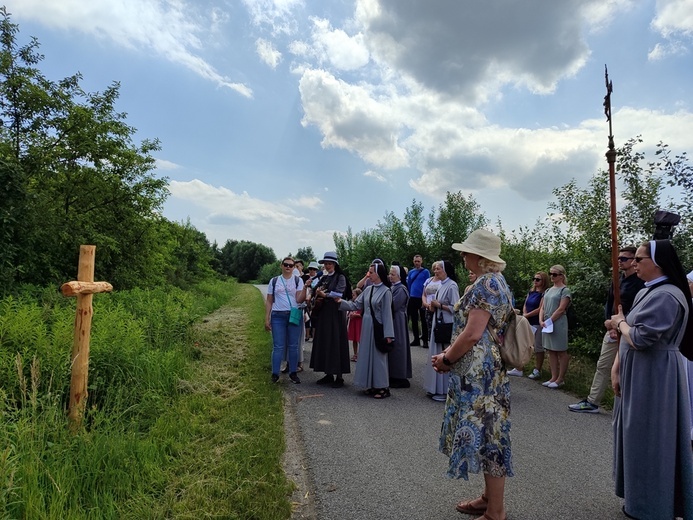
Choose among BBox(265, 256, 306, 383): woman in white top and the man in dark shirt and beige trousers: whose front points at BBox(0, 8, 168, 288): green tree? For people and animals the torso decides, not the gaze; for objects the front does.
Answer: the man in dark shirt and beige trousers

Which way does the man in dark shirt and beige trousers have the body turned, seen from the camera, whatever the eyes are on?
to the viewer's left

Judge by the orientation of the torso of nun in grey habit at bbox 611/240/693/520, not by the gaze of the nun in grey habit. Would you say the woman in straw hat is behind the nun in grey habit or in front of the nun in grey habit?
in front

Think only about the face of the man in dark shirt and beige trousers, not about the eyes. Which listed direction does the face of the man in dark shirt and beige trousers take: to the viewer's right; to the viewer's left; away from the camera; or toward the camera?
to the viewer's left

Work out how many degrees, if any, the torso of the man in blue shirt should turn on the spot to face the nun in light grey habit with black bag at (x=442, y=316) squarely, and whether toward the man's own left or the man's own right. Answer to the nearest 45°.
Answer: approximately 45° to the man's own left

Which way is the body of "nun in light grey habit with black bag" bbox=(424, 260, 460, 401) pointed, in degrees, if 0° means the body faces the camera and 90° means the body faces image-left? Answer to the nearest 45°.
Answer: approximately 45°

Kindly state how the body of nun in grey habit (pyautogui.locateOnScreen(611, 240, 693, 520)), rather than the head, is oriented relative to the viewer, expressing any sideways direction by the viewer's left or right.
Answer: facing to the left of the viewer

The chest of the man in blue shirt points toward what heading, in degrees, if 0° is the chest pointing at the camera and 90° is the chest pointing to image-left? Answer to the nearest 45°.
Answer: approximately 45°

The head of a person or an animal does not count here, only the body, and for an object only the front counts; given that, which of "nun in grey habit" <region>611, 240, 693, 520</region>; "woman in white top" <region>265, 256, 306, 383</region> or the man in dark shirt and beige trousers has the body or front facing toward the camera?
the woman in white top

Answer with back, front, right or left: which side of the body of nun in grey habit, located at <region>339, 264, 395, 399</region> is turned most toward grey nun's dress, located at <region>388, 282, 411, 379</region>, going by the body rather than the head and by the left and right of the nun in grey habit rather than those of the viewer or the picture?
back

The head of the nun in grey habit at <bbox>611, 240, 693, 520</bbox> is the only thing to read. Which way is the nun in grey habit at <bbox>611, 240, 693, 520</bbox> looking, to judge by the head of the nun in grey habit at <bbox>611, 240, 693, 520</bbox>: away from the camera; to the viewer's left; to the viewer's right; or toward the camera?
to the viewer's left

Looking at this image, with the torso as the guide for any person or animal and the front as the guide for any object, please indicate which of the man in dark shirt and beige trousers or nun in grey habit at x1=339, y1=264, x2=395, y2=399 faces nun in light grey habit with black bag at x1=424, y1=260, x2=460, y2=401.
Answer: the man in dark shirt and beige trousers
